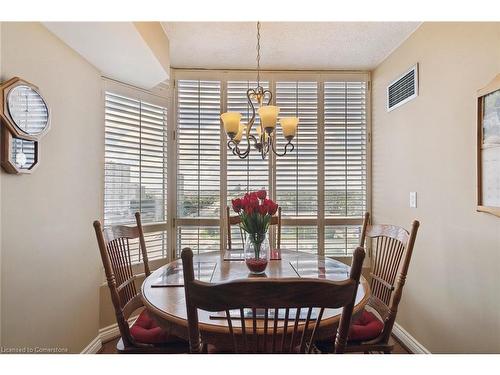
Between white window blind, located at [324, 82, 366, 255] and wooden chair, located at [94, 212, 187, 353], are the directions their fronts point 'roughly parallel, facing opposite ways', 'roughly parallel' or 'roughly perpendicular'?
roughly perpendicular

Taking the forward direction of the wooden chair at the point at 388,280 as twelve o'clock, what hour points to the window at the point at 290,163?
The window is roughly at 3 o'clock from the wooden chair.

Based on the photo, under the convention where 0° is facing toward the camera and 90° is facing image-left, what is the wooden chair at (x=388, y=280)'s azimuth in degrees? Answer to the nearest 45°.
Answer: approximately 45°

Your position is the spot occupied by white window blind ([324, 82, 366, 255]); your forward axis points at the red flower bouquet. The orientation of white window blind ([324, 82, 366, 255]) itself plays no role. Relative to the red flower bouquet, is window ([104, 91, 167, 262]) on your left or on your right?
right

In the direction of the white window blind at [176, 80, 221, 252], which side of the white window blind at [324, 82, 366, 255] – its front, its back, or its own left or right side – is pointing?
right

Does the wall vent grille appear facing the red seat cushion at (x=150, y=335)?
yes

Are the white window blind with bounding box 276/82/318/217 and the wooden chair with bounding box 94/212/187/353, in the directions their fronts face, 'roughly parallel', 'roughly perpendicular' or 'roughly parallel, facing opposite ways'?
roughly perpendicular

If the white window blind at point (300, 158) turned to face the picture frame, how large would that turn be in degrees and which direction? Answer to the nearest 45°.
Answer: approximately 45° to its left

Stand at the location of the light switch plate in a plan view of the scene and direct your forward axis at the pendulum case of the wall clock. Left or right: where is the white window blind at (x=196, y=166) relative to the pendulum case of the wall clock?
right

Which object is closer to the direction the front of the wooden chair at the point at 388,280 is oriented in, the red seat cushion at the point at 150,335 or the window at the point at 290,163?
the red seat cushion

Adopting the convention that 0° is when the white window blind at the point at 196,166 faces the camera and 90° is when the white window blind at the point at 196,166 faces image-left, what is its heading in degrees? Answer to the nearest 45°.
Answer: approximately 0°

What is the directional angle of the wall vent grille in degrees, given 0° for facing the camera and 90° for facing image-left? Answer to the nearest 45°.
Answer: approximately 45°

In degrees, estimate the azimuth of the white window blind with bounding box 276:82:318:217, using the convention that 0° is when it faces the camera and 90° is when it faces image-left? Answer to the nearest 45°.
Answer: approximately 0°

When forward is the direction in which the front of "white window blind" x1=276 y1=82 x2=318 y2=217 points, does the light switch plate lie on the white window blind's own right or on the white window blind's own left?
on the white window blind's own left

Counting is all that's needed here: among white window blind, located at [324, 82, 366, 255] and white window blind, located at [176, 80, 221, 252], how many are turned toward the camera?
2
